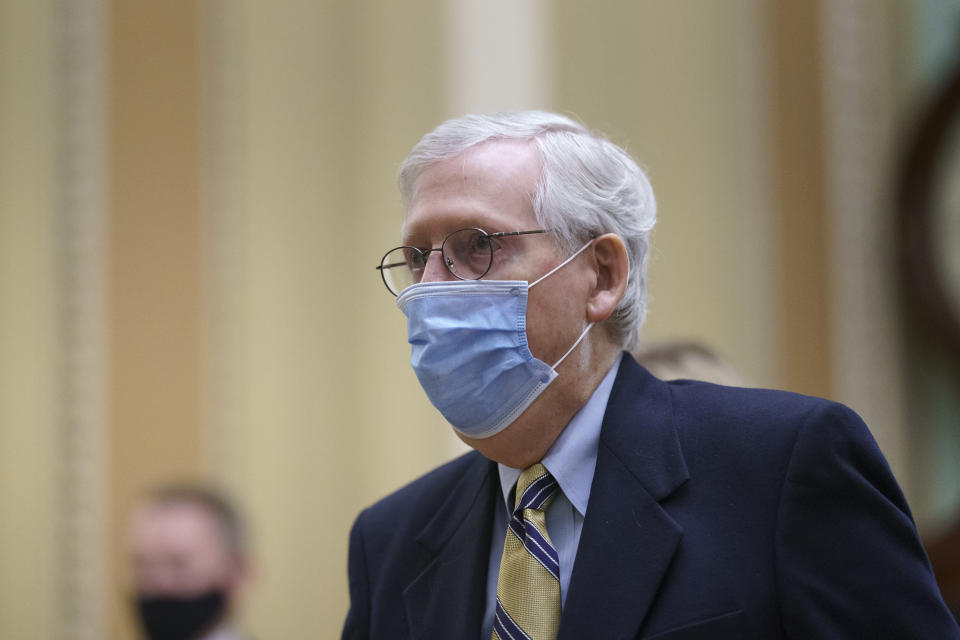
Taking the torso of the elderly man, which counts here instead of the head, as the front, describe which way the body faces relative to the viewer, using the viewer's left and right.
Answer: facing the viewer and to the left of the viewer
